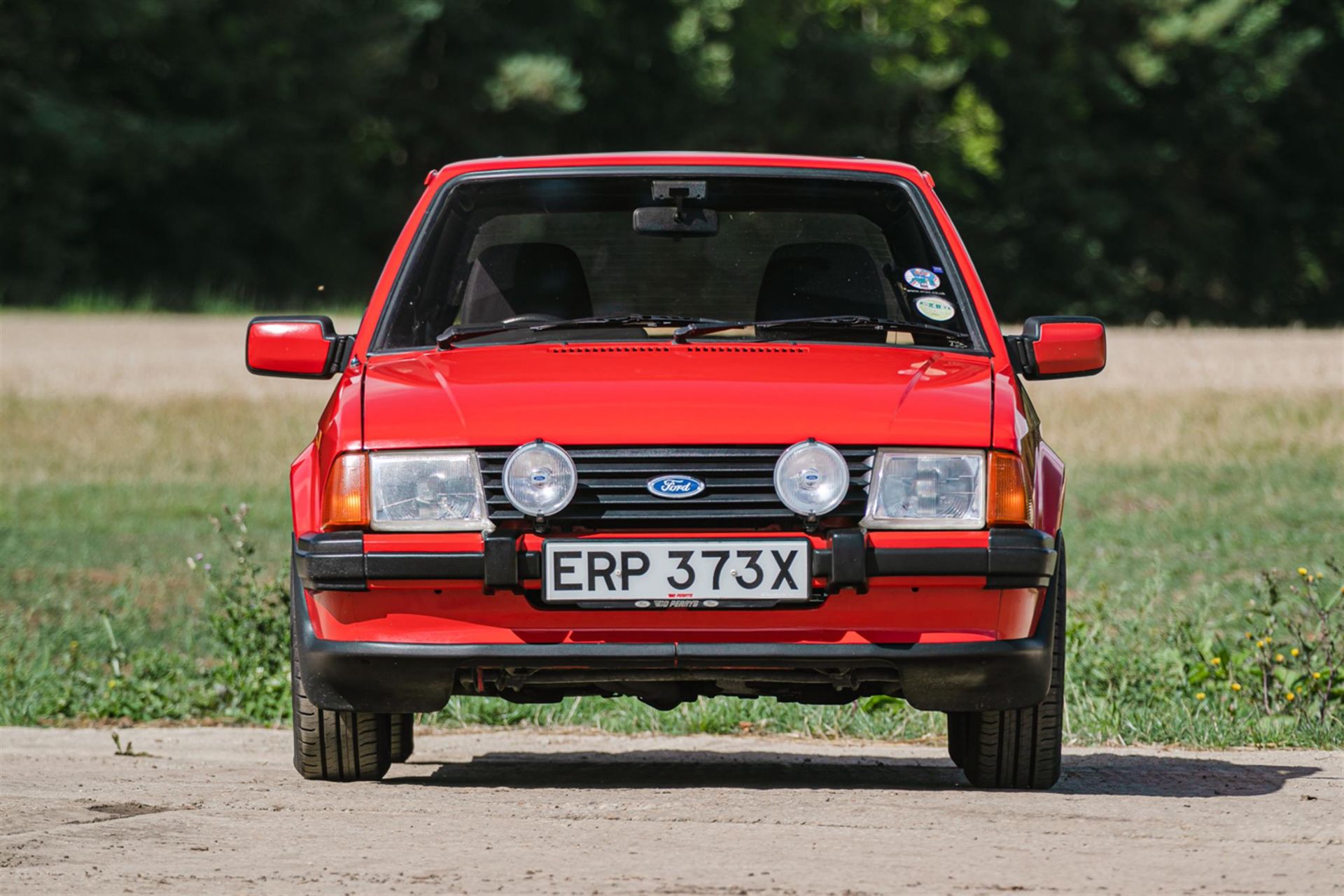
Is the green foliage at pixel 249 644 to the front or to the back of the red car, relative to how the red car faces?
to the back

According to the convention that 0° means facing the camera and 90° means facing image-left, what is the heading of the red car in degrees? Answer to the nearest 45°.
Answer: approximately 0°

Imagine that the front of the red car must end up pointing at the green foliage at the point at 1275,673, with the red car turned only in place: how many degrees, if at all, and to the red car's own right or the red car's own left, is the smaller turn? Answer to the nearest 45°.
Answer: approximately 135° to the red car's own left
